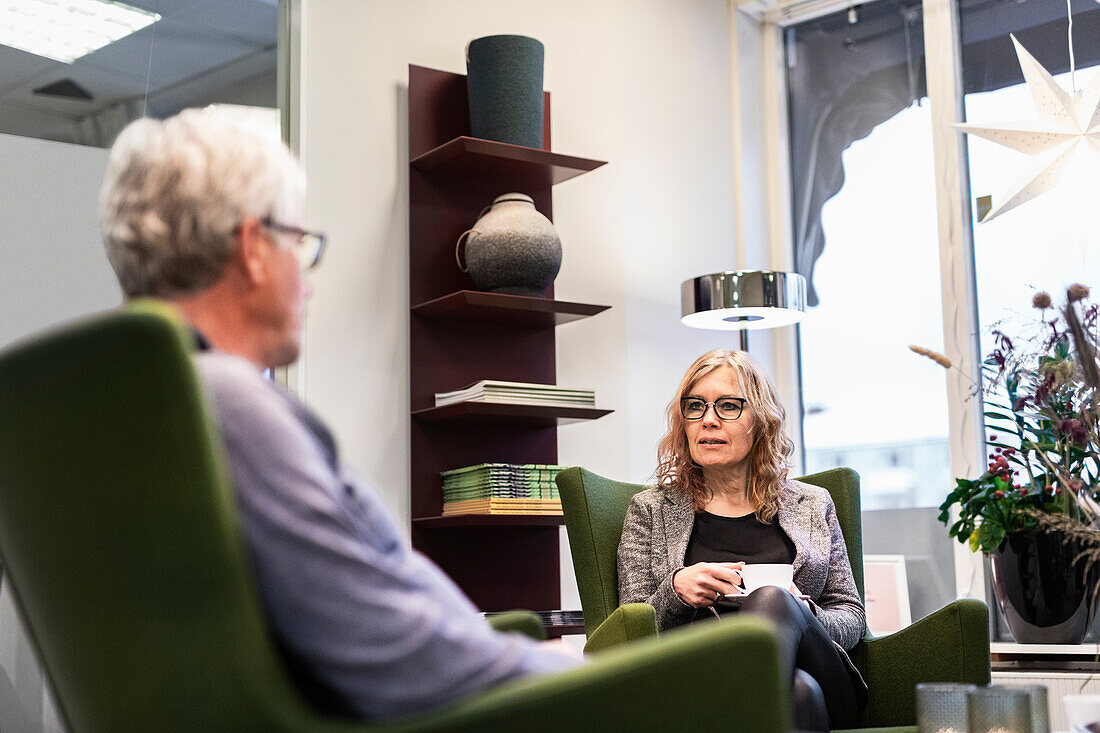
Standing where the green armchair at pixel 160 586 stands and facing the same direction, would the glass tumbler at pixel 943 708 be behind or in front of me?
in front

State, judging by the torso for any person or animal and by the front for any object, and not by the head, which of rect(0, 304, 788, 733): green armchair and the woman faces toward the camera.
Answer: the woman

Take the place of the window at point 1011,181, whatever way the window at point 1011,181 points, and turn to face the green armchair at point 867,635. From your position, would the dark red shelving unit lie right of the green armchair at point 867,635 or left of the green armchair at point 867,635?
right

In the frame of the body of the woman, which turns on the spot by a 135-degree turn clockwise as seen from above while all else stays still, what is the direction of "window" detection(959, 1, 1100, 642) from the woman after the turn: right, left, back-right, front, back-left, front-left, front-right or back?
right

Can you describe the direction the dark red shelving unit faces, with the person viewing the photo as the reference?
facing the viewer and to the right of the viewer

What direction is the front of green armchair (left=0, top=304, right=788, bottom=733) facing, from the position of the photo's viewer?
facing away from the viewer and to the right of the viewer

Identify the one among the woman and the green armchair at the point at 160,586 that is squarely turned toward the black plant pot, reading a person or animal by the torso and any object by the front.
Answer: the green armchair

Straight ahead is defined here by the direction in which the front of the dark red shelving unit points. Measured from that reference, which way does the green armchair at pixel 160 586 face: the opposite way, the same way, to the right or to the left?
to the left

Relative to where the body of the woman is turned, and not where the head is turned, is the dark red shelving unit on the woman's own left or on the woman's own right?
on the woman's own right

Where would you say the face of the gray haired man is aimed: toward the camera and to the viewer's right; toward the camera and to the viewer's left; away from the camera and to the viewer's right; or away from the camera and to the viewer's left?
away from the camera and to the viewer's right

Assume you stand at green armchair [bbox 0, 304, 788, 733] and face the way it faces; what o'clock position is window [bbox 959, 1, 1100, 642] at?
The window is roughly at 12 o'clock from the green armchair.

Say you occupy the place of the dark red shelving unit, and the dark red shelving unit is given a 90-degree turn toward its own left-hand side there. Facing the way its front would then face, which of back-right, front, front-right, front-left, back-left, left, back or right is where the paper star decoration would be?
front-right

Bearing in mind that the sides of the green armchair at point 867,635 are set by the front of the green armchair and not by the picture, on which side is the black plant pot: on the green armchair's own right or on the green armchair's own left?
on the green armchair's own left

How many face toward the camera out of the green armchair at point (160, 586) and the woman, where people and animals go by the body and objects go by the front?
1

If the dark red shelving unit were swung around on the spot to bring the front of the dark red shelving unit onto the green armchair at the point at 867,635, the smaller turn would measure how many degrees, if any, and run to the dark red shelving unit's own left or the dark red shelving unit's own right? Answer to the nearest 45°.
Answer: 0° — it already faces it

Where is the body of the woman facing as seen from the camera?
toward the camera

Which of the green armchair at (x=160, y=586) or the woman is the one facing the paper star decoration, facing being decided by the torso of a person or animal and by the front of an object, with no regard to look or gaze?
the green armchair

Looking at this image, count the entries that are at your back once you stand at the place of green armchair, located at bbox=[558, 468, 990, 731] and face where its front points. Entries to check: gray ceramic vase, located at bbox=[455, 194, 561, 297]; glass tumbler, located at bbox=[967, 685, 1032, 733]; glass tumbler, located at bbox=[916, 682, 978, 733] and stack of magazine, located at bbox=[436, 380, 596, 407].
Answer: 2

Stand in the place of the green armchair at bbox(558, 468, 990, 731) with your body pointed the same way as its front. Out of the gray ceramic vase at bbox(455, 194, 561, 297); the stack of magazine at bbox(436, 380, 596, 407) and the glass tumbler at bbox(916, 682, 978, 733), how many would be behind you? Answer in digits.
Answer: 2
